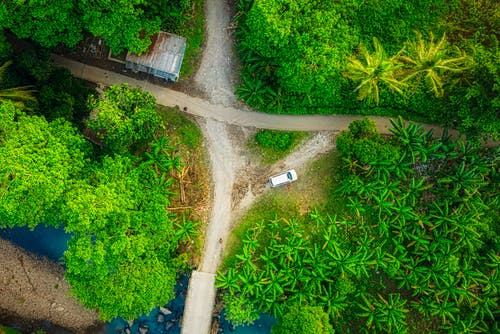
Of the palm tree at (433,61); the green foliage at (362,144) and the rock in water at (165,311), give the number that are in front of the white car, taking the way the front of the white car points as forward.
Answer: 2

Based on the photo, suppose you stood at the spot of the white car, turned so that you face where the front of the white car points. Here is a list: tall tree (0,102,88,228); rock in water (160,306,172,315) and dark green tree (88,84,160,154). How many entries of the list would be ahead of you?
0

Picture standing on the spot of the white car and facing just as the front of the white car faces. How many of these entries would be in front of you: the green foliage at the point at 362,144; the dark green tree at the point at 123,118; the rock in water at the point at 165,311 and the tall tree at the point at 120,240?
1

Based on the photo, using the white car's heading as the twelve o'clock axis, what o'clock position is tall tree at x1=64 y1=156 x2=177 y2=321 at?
The tall tree is roughly at 5 o'clock from the white car.

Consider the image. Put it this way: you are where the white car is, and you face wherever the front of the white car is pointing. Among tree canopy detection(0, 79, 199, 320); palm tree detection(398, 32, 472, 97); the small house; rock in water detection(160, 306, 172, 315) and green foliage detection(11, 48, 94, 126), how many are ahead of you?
1

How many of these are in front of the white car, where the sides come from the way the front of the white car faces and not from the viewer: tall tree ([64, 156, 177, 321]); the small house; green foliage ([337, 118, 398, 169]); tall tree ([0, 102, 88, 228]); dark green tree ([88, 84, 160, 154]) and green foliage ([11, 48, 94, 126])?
1

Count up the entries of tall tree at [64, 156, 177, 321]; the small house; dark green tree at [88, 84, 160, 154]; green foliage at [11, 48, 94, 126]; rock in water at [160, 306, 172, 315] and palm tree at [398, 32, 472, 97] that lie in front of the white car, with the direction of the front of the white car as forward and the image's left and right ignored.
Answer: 1

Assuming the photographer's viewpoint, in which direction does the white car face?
facing to the right of the viewer

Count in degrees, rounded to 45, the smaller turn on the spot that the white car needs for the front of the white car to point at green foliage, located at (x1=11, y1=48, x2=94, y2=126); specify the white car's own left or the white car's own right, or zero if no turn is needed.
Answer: approximately 180°

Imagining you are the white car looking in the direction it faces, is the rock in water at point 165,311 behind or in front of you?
behind

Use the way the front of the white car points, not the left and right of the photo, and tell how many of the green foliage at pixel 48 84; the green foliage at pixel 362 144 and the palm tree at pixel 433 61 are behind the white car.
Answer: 1

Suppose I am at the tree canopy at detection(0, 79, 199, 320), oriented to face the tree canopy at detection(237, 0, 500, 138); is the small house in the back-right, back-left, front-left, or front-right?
front-left

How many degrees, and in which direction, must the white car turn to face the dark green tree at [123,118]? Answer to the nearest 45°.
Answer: approximately 180°

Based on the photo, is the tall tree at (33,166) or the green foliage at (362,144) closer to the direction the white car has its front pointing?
the green foliage
